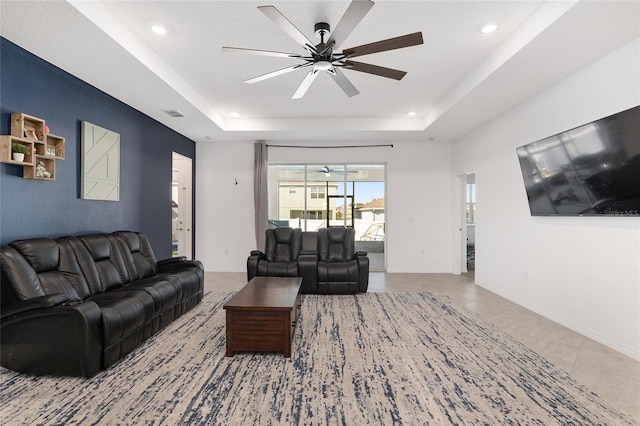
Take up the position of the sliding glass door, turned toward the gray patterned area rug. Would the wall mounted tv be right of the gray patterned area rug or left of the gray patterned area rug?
left

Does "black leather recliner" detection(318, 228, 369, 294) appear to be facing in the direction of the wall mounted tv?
no

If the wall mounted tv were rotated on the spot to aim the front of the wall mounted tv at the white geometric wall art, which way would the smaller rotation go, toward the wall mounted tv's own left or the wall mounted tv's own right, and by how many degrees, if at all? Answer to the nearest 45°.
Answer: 0° — it already faces it

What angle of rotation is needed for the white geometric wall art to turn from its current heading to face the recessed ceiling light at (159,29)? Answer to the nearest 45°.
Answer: approximately 45° to its right

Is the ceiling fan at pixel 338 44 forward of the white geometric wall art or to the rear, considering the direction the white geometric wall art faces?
forward

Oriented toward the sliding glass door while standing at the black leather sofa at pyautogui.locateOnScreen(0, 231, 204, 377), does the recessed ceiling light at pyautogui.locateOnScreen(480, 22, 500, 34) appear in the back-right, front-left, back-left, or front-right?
front-right

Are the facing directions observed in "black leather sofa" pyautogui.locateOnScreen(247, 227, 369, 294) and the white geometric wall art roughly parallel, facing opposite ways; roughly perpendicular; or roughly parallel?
roughly perpendicular

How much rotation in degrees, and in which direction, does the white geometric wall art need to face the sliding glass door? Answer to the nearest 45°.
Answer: approximately 45° to its left

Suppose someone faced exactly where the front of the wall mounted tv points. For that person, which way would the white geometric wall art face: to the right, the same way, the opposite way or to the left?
the opposite way

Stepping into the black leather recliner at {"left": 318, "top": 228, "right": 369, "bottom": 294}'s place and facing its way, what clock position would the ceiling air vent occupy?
The ceiling air vent is roughly at 3 o'clock from the black leather recliner.

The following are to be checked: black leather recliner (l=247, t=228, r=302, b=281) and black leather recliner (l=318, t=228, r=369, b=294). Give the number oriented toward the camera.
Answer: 2

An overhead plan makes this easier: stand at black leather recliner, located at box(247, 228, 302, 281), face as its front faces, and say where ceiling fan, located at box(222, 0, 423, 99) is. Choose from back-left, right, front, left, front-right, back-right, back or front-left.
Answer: front

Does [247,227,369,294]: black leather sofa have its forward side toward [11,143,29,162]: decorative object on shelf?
no

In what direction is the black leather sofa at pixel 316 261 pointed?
toward the camera

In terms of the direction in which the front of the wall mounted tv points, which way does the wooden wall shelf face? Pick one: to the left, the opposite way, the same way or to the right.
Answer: the opposite way
